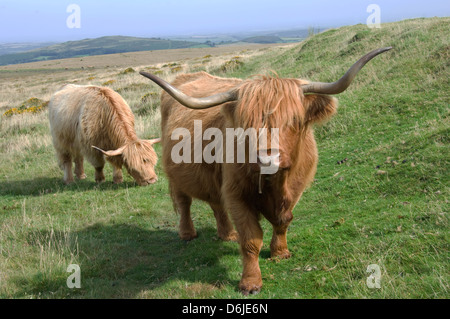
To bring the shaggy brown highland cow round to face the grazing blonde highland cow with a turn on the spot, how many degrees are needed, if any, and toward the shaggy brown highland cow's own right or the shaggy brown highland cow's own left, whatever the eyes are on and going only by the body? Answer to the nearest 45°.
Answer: approximately 180°

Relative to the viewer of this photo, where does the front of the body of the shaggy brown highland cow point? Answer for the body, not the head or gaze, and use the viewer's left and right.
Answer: facing the viewer and to the right of the viewer
